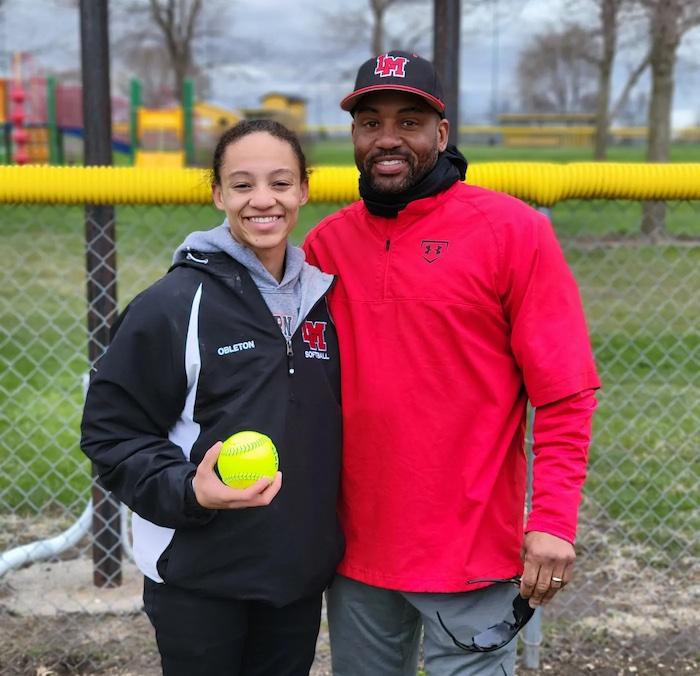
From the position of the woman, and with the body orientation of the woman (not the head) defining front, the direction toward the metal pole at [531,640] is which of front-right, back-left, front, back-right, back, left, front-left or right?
left

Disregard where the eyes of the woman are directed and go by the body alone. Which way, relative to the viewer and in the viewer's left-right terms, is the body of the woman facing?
facing the viewer and to the right of the viewer

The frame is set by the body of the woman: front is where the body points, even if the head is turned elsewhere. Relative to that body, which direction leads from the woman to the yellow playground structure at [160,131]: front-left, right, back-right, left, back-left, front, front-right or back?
back-left

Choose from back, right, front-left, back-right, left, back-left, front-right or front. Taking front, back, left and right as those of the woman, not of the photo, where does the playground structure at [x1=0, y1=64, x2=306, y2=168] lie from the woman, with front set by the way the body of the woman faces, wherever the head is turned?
back-left

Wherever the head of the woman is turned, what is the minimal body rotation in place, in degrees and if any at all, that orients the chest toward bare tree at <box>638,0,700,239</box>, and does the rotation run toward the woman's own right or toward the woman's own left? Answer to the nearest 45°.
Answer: approximately 90° to the woman's own left

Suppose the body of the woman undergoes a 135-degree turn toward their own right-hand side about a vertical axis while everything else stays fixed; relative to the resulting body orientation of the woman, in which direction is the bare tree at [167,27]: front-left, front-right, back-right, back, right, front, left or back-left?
right

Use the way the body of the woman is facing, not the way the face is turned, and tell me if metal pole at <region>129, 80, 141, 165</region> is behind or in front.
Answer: behind
